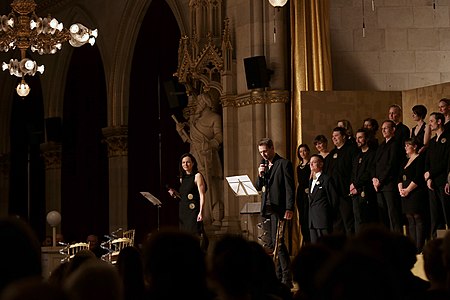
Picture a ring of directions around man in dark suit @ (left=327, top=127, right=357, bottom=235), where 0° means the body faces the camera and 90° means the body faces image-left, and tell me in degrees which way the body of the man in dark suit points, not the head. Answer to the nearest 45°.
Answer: approximately 45°

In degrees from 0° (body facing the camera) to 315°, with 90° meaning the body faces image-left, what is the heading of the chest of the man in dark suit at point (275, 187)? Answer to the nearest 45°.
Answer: approximately 45°

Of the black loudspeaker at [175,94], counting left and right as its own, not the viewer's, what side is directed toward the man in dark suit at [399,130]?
left

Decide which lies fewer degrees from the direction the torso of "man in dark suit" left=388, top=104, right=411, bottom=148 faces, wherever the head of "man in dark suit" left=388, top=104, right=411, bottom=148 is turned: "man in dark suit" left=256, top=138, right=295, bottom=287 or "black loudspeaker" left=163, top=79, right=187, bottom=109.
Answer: the man in dark suit
